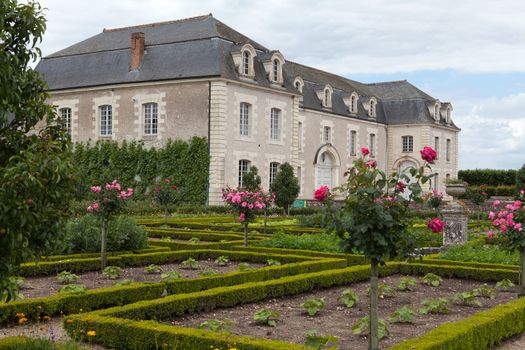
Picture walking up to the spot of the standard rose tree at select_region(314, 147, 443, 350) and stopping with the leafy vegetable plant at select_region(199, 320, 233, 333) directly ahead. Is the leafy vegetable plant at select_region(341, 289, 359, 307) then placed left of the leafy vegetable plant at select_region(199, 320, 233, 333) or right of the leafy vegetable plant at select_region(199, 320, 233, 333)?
right

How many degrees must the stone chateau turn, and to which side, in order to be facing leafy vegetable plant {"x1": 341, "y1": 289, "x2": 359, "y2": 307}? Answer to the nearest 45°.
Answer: approximately 45° to its right

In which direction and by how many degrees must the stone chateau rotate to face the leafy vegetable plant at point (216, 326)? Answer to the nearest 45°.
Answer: approximately 45° to its right

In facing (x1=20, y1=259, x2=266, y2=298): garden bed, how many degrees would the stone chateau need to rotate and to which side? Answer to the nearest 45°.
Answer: approximately 45° to its right

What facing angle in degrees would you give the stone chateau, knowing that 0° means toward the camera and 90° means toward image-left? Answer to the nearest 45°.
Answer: approximately 315°
